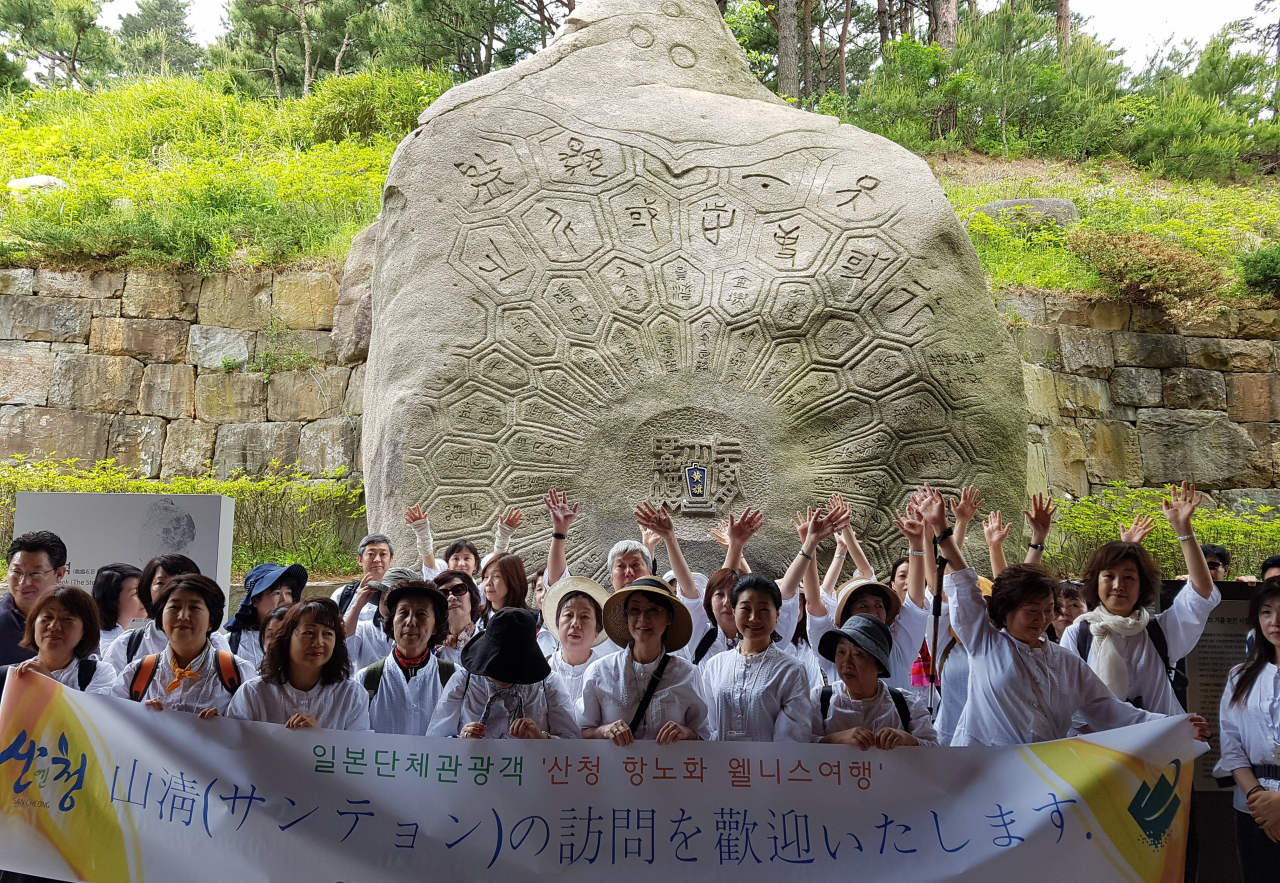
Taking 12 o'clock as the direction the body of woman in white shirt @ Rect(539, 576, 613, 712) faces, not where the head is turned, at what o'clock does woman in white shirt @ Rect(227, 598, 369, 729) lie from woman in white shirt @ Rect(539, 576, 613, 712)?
woman in white shirt @ Rect(227, 598, 369, 729) is roughly at 2 o'clock from woman in white shirt @ Rect(539, 576, 613, 712).

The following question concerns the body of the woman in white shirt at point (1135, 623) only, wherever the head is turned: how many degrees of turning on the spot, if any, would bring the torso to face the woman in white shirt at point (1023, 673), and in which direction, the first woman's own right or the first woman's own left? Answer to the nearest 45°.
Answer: approximately 45° to the first woman's own right

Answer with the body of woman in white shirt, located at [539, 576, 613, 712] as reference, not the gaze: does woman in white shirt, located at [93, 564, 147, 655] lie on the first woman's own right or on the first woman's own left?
on the first woman's own right

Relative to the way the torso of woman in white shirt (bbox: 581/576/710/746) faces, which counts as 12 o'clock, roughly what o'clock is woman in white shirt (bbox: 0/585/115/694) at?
woman in white shirt (bbox: 0/585/115/694) is roughly at 3 o'clock from woman in white shirt (bbox: 581/576/710/746).

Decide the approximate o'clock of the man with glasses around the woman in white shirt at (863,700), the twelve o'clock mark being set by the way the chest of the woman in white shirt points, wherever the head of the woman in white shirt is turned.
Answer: The man with glasses is roughly at 3 o'clock from the woman in white shirt.

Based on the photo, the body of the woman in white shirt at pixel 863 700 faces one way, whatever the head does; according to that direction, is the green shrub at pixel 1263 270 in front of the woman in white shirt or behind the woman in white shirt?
behind

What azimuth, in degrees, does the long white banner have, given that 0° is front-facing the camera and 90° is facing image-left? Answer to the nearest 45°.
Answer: approximately 0°
